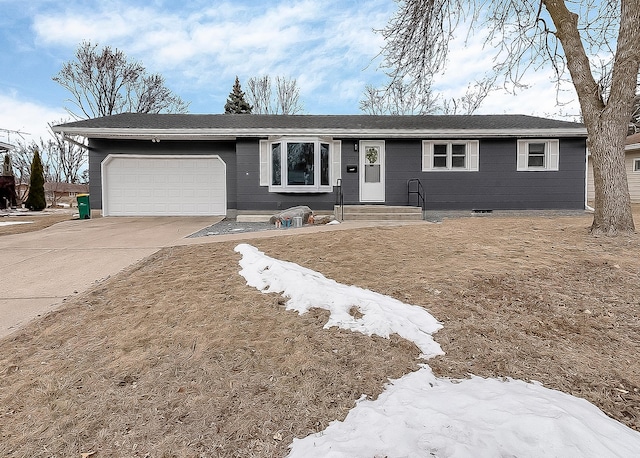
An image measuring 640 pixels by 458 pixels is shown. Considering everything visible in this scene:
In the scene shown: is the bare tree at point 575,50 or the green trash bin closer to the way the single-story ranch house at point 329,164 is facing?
the bare tree

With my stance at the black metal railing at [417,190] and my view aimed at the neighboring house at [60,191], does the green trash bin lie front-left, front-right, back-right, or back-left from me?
front-left

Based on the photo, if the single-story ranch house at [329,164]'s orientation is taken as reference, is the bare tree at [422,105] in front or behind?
behind

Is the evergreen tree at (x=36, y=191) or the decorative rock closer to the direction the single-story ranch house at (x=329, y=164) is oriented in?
the decorative rock

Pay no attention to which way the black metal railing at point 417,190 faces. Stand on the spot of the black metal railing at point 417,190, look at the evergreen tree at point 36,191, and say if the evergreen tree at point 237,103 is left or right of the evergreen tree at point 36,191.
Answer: right

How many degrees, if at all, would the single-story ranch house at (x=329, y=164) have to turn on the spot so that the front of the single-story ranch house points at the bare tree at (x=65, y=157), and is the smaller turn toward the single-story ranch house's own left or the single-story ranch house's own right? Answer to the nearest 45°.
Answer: approximately 135° to the single-story ranch house's own right

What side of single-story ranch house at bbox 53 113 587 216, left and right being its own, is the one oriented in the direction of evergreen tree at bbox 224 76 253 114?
back

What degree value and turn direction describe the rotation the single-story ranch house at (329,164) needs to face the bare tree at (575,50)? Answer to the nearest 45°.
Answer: approximately 45° to its left

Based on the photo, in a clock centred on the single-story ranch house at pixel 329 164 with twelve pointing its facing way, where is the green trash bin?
The green trash bin is roughly at 3 o'clock from the single-story ranch house.

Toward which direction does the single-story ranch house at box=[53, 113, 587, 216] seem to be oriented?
toward the camera

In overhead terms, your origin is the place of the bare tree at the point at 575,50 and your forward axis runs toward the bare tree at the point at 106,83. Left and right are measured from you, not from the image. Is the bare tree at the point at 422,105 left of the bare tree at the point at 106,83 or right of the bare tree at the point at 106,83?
right

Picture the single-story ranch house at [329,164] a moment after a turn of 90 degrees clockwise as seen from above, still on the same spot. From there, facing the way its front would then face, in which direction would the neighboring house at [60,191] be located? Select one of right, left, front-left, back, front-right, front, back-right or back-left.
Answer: front-right
